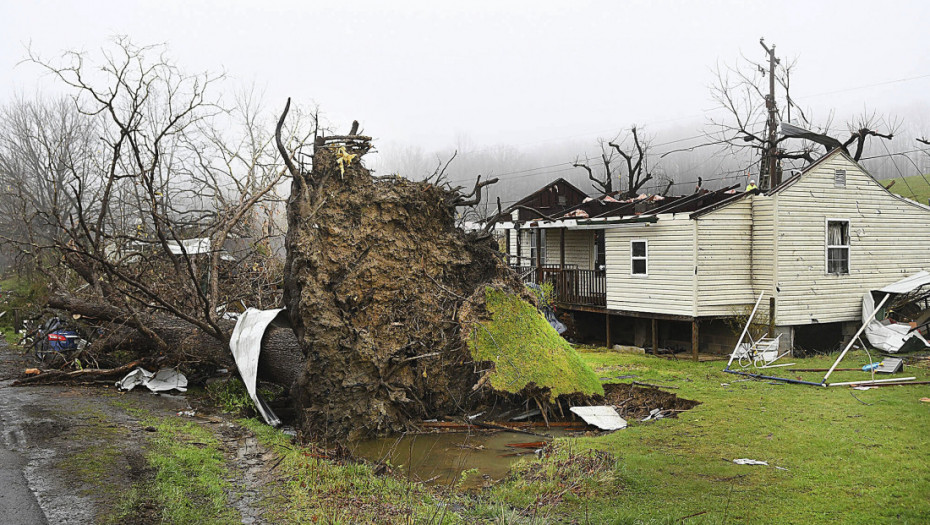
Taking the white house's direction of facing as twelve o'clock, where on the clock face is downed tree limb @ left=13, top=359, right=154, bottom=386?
The downed tree limb is roughly at 12 o'clock from the white house.

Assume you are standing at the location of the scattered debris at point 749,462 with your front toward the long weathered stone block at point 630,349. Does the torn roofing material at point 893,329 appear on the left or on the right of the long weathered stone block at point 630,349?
right

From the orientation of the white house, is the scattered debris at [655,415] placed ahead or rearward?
ahead

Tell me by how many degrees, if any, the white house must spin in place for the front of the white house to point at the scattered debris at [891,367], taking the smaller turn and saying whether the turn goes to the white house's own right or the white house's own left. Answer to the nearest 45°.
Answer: approximately 90° to the white house's own left

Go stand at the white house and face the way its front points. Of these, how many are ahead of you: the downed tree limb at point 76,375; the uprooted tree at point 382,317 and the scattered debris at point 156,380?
3

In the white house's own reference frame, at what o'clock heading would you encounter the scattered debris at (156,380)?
The scattered debris is roughly at 12 o'clock from the white house.

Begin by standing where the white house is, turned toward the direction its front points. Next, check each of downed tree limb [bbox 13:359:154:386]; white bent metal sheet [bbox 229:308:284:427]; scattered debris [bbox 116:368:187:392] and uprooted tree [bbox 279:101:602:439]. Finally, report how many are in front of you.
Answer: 4

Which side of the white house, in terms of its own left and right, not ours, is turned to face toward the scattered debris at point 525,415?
front

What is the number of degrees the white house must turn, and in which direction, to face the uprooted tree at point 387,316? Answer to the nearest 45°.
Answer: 0° — it already faces it

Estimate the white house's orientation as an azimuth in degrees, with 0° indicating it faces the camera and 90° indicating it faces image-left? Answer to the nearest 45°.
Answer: approximately 45°

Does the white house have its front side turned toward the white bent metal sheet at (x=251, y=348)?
yes
